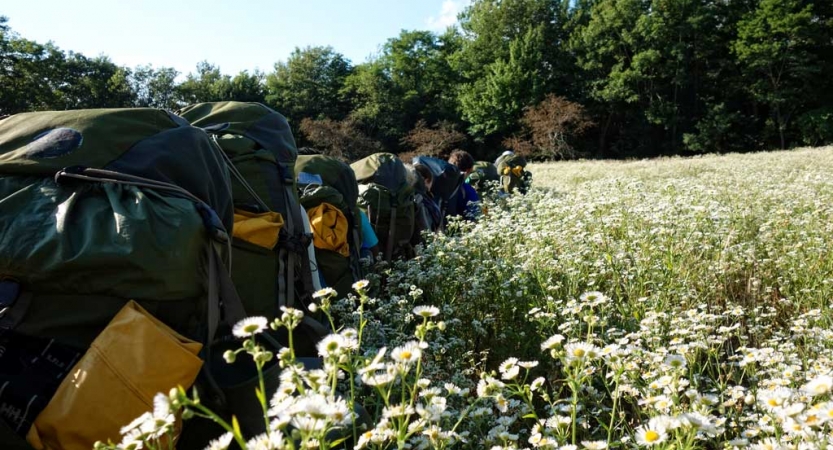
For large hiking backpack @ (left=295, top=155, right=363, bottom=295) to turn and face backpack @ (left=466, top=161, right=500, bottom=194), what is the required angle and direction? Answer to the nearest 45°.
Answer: approximately 180°

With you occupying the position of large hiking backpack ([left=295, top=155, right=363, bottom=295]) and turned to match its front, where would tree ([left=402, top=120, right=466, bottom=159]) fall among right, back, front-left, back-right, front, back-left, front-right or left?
back-right

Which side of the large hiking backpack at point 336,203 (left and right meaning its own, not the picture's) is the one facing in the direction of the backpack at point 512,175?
back

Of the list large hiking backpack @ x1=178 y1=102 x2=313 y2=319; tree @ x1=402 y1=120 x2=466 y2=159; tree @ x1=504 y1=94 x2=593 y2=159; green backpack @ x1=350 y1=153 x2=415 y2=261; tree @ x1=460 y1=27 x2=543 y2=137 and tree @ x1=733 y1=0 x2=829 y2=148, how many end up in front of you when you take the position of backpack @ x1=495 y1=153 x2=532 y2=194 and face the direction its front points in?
2

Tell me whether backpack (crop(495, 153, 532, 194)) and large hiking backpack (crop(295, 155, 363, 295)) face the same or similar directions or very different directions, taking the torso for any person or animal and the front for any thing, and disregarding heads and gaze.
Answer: same or similar directions

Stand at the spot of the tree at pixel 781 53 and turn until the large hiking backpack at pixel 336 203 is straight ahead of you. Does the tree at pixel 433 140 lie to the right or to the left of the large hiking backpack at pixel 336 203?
right

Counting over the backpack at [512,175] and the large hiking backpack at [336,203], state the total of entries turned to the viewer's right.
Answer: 0

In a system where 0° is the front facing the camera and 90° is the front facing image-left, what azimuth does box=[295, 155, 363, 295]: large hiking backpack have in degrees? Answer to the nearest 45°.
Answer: approximately 45°

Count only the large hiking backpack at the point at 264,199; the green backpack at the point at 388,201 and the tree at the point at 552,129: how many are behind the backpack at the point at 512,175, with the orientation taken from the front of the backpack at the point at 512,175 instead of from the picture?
1

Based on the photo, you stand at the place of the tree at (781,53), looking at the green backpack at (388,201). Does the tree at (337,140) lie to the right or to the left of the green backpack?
right

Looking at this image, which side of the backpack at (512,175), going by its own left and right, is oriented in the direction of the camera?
front
